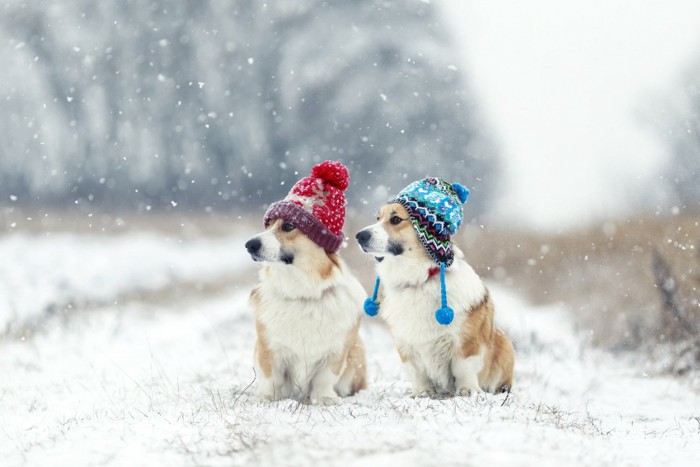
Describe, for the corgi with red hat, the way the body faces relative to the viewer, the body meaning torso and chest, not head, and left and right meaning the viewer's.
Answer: facing the viewer and to the left of the viewer

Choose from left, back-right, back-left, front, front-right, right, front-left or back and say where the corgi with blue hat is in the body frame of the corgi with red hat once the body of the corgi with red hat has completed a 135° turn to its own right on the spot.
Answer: right
